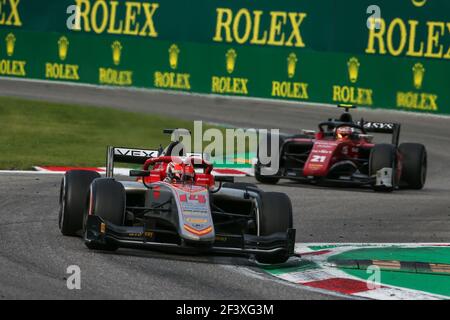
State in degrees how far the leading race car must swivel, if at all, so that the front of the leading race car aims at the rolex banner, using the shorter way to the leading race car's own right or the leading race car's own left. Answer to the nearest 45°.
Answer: approximately 180°

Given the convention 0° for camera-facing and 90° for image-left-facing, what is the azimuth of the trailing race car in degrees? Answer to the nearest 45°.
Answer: approximately 0°

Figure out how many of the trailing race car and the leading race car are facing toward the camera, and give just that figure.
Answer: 2

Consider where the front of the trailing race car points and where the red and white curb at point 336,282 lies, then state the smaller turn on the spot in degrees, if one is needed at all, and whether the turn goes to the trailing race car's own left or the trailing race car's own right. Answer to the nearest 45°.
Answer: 0° — it already faces it

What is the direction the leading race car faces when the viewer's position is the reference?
facing the viewer

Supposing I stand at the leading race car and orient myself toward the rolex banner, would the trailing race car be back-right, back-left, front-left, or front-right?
front-right

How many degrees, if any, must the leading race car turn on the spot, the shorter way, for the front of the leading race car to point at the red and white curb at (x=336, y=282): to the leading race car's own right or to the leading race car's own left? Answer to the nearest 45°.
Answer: approximately 45° to the leading race car's own left

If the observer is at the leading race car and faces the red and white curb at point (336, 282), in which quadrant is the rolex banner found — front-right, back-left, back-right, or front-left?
back-left

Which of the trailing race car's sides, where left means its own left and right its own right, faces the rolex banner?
back

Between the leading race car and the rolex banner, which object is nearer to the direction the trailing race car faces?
the leading race car

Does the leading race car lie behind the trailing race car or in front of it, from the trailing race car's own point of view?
in front
